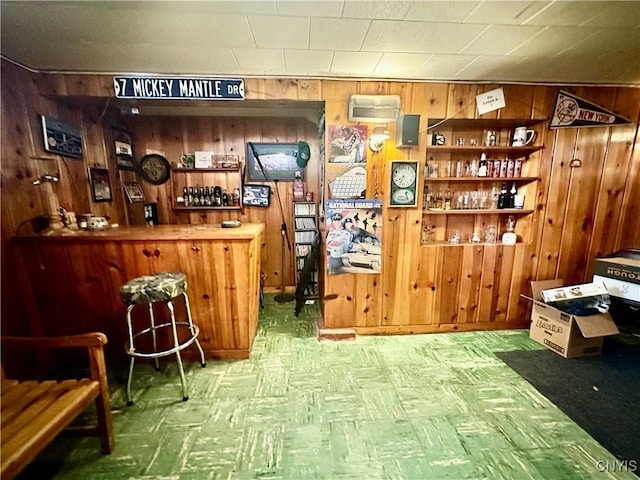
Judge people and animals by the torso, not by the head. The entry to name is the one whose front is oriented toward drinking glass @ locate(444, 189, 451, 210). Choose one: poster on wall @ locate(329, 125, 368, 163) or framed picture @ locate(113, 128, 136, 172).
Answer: the framed picture

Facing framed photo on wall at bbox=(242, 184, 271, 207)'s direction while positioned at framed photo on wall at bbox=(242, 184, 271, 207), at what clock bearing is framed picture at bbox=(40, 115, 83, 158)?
The framed picture is roughly at 2 o'clock from the framed photo on wall.

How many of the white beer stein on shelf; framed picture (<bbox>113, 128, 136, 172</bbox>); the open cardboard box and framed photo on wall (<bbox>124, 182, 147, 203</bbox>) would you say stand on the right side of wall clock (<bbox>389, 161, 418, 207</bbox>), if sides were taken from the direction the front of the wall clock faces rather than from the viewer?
2

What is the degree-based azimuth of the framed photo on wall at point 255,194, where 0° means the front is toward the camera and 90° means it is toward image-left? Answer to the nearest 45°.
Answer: approximately 0°

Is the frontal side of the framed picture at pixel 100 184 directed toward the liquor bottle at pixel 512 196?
yes

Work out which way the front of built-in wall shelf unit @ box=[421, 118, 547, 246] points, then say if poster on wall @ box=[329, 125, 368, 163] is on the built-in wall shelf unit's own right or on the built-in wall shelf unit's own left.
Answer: on the built-in wall shelf unit's own right

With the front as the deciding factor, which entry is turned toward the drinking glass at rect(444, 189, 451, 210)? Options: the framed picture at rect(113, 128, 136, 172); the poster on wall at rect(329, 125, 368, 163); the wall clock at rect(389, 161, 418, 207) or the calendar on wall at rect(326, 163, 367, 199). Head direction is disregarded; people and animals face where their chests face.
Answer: the framed picture

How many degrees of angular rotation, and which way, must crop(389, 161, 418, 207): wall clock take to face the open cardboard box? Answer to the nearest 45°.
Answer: approximately 90° to its left

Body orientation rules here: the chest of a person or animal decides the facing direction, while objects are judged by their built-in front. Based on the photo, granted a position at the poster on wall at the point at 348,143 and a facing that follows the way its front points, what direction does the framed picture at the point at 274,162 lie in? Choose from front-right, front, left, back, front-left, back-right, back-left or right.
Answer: back-right

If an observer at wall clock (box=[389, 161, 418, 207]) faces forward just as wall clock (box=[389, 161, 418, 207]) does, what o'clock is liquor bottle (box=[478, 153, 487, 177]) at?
The liquor bottle is roughly at 8 o'clock from the wall clock.

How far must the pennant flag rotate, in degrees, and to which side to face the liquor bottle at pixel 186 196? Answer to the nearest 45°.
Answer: approximately 45° to its right

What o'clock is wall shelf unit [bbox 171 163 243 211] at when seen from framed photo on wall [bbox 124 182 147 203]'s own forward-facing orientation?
The wall shelf unit is roughly at 11 o'clock from the framed photo on wall.

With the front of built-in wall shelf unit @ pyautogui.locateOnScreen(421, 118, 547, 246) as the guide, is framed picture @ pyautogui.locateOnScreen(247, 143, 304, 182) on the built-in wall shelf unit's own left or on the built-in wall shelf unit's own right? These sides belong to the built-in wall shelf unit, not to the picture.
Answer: on the built-in wall shelf unit's own right
